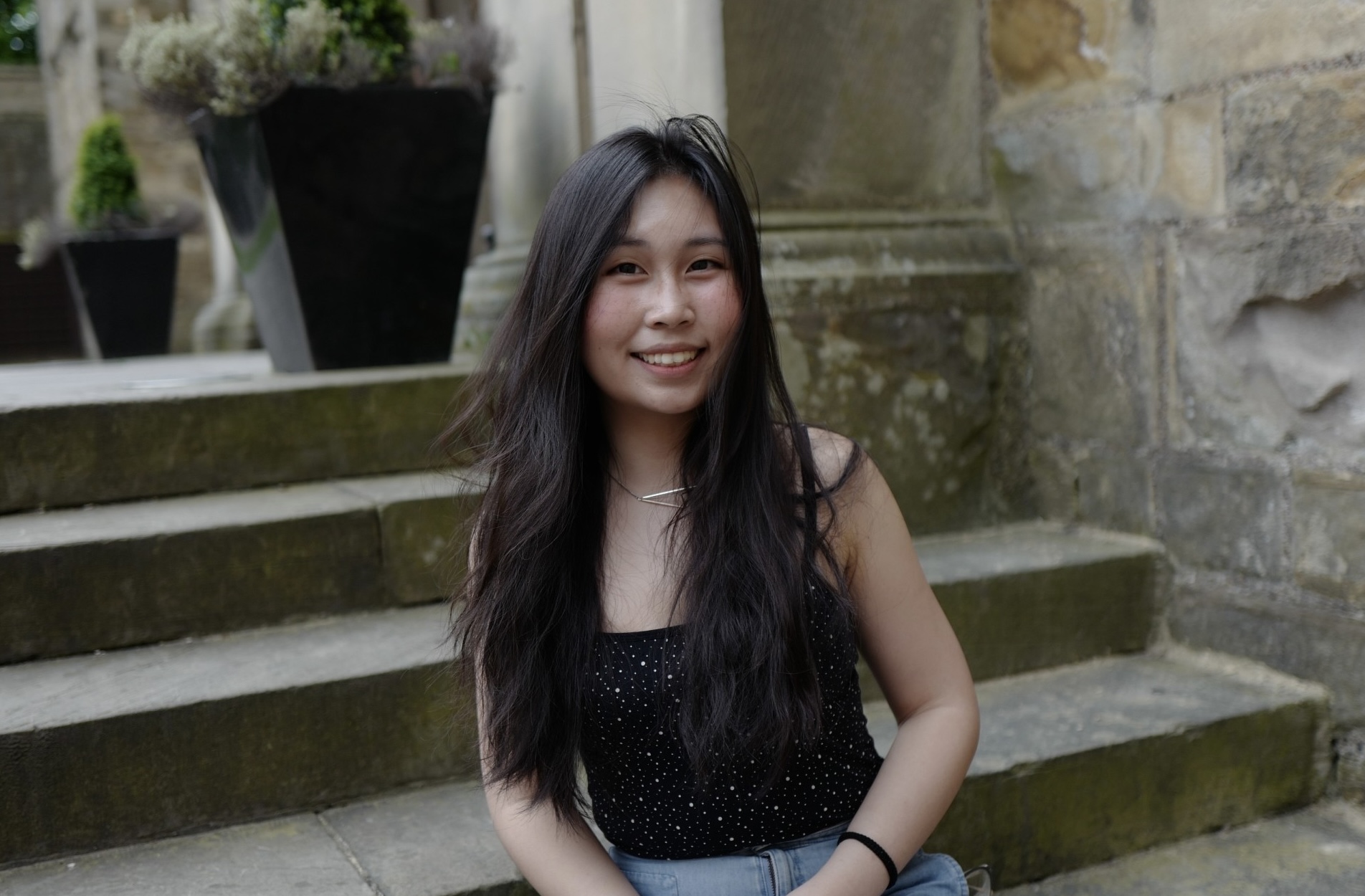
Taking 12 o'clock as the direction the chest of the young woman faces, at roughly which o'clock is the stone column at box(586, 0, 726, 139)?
The stone column is roughly at 6 o'clock from the young woman.

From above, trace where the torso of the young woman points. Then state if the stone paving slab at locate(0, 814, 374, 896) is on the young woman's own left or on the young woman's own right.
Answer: on the young woman's own right

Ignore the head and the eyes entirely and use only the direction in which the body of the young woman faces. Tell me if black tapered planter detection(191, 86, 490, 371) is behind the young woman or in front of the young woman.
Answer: behind

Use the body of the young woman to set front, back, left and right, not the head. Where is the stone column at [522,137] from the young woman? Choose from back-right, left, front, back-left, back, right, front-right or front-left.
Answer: back

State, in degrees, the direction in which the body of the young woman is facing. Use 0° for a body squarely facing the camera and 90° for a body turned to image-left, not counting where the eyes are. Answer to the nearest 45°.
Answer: approximately 0°
